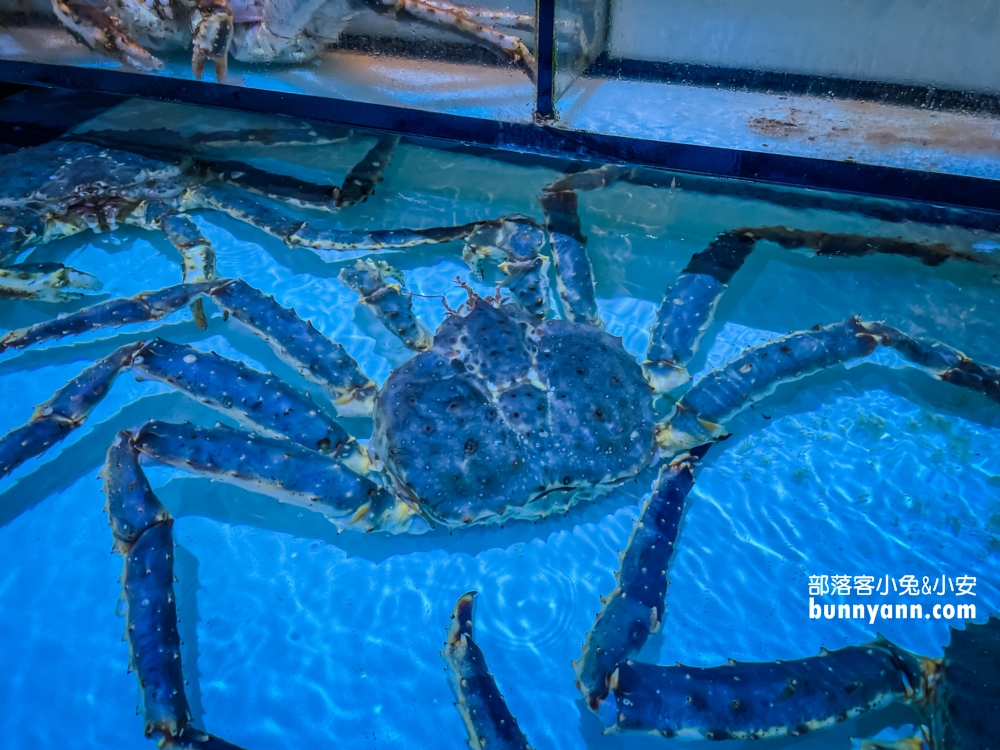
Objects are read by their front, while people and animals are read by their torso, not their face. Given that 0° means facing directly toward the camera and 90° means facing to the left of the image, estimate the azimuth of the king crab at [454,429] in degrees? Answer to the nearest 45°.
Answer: approximately 180°

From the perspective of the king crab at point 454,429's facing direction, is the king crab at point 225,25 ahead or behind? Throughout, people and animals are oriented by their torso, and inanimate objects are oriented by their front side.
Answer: ahead
